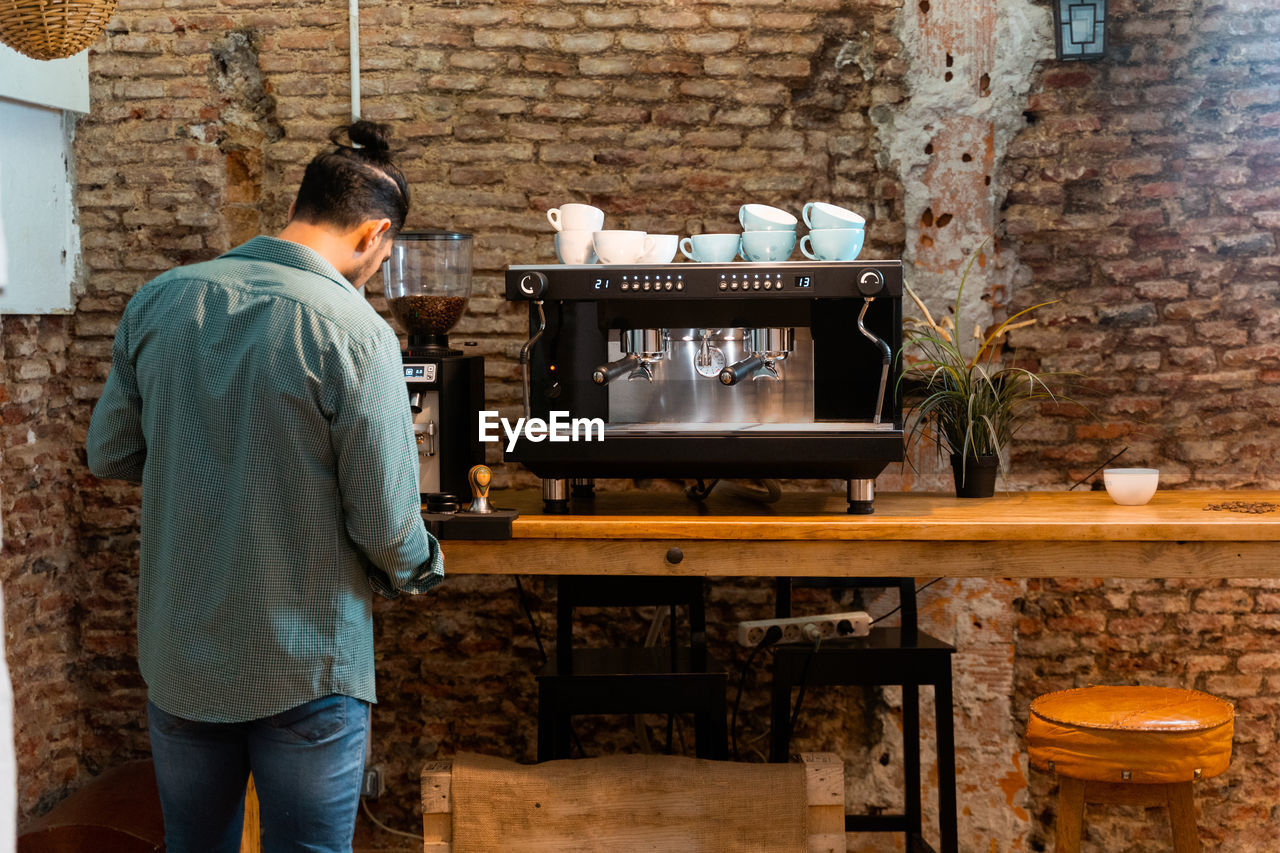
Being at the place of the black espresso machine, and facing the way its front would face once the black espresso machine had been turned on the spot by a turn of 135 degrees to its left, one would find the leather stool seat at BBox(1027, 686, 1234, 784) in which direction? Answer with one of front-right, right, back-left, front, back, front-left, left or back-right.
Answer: front-right

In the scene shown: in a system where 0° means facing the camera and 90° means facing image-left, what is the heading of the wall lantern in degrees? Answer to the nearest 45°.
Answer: approximately 0°

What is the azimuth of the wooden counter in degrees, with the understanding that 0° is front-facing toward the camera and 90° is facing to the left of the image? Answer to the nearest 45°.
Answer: approximately 0°

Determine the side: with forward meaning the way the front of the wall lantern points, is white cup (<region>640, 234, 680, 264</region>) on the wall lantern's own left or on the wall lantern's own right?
on the wall lantern's own right

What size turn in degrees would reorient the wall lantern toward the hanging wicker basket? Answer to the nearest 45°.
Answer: approximately 45° to its right

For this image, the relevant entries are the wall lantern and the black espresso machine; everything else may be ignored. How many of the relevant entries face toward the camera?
2

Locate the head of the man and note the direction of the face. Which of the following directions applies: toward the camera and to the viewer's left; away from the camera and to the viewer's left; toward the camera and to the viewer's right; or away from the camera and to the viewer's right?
away from the camera and to the viewer's right

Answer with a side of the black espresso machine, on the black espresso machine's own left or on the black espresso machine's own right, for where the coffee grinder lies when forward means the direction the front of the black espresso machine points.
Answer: on the black espresso machine's own right
